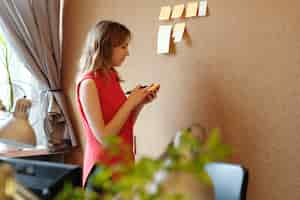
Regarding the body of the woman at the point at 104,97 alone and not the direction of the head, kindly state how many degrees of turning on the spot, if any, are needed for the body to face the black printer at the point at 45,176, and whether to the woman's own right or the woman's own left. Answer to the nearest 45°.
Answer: approximately 90° to the woman's own right

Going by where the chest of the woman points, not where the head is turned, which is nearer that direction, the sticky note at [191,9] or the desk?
the sticky note

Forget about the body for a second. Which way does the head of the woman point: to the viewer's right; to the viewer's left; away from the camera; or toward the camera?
to the viewer's right

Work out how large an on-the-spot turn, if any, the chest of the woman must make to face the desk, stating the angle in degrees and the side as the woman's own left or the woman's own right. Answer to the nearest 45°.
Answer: approximately 135° to the woman's own left

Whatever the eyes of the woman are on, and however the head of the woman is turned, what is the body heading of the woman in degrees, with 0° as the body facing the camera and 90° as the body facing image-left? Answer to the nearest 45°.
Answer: approximately 270°

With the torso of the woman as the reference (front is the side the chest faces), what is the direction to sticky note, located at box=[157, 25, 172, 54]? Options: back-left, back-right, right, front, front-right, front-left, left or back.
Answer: front-left

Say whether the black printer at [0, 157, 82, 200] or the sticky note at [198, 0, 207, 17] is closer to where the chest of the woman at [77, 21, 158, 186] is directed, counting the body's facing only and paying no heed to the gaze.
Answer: the sticky note
